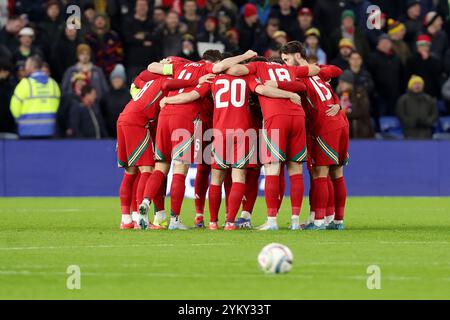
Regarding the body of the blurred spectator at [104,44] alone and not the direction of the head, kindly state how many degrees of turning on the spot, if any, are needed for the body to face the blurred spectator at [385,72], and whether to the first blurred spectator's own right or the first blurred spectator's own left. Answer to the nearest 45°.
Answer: approximately 90° to the first blurred spectator's own left

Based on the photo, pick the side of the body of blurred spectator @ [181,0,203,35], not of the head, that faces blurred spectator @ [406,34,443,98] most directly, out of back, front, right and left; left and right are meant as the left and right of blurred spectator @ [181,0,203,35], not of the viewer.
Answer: left

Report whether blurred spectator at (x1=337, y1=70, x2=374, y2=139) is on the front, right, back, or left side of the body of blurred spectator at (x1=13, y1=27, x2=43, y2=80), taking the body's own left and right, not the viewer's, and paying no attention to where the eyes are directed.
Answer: left

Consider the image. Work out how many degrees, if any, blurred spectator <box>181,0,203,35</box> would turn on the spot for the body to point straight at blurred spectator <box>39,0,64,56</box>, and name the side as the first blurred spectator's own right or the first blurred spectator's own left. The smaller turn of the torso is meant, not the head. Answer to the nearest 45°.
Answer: approximately 90° to the first blurred spectator's own right

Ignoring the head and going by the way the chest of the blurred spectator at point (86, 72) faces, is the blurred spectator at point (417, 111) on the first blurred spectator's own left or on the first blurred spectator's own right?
on the first blurred spectator's own left

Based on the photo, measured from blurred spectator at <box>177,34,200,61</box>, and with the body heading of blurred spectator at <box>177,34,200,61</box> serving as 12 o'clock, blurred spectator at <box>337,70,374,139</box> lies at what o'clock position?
blurred spectator at <box>337,70,374,139</box> is roughly at 9 o'clock from blurred spectator at <box>177,34,200,61</box>.

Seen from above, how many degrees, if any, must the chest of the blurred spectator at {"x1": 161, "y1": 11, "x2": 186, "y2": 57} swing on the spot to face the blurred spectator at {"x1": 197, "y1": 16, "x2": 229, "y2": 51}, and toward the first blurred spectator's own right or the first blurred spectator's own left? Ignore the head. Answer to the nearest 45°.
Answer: approximately 90° to the first blurred spectator's own left

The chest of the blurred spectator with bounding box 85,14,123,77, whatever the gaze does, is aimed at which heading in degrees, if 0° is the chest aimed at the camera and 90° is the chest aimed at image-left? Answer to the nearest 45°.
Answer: approximately 0°

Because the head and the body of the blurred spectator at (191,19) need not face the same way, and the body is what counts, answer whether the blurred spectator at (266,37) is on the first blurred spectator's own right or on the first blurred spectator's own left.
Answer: on the first blurred spectator's own left

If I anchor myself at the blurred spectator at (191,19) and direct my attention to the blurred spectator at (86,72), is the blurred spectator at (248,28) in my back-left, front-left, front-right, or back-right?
back-left

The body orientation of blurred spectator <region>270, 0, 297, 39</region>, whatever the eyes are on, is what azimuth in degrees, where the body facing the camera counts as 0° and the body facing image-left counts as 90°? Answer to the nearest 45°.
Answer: approximately 0°
